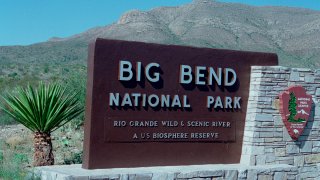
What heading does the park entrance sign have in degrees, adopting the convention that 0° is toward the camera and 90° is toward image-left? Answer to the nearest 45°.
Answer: approximately 315°

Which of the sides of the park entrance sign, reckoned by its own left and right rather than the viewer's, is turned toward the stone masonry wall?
left
